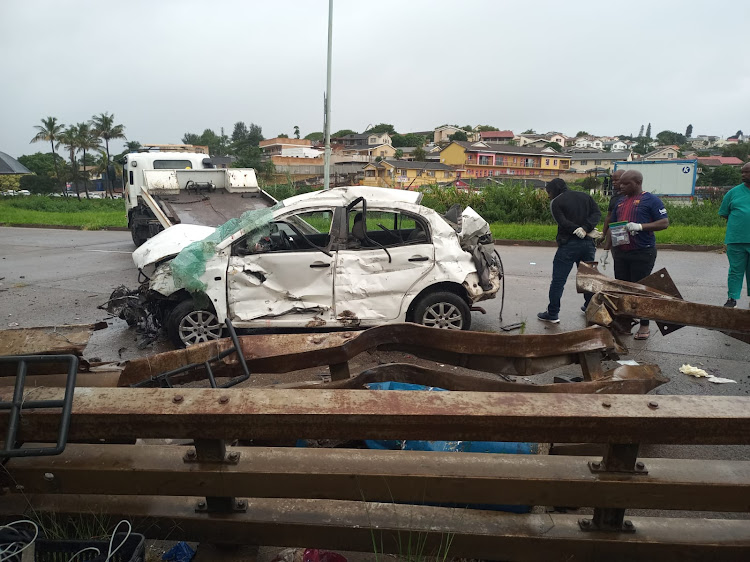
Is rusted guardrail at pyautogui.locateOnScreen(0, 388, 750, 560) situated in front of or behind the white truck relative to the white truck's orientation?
behind

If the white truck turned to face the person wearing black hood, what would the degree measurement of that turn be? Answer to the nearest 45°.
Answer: approximately 180°

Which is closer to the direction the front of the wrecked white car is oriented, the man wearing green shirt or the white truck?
the white truck

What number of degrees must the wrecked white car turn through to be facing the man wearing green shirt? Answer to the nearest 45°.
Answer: approximately 180°

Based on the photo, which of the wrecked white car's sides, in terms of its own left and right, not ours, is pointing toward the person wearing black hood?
back

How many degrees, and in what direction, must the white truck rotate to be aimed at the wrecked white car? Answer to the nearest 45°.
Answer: approximately 135° to its left

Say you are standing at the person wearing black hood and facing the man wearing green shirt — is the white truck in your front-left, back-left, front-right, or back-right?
back-left

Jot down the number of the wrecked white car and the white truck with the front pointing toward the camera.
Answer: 0

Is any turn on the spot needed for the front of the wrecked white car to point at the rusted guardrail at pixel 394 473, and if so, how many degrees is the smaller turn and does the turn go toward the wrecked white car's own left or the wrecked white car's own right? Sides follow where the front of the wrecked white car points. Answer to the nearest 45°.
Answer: approximately 90° to the wrecked white car's own left

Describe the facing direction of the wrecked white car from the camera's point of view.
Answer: facing to the left of the viewer

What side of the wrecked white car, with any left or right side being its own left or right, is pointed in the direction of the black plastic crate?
left

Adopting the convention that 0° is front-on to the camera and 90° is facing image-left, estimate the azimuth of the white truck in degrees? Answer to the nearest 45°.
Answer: approximately 135°
